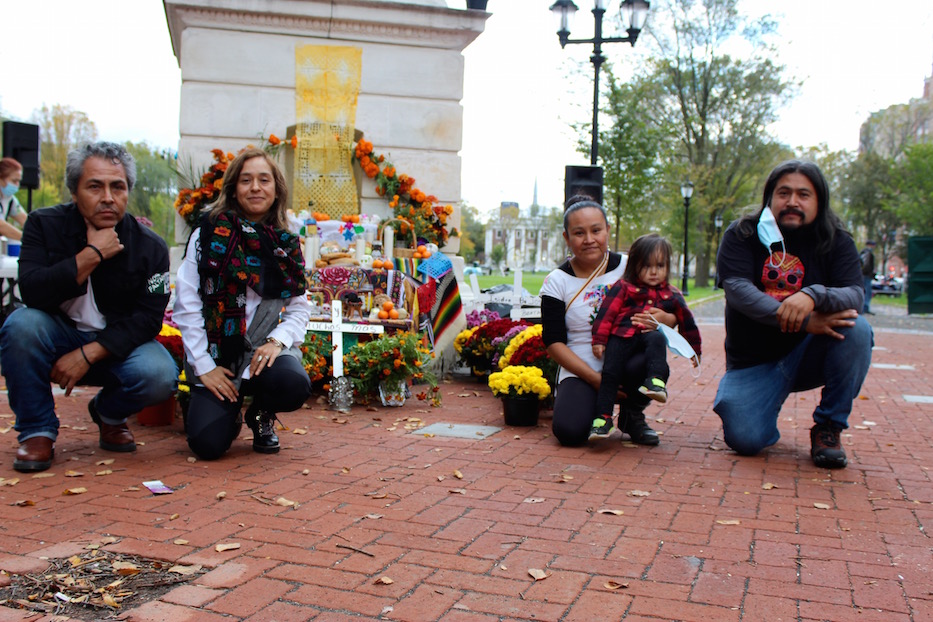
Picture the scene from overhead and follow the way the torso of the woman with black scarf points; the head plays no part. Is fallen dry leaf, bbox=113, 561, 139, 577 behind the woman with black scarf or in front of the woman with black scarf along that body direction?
in front

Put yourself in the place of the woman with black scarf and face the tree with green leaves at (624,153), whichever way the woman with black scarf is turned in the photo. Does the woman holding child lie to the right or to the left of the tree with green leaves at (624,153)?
right

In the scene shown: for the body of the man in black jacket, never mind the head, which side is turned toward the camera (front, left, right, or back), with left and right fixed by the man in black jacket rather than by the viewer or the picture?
front

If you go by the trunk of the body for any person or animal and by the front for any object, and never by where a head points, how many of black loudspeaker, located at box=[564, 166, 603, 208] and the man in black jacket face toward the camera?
2

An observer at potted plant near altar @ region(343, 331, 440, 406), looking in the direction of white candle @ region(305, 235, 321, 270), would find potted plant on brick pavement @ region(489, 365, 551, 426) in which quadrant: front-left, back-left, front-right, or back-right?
back-right

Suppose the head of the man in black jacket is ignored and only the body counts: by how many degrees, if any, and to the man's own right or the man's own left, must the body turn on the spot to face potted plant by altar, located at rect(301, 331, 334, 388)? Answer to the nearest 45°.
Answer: approximately 135° to the man's own left

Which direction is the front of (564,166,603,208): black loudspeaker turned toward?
toward the camera

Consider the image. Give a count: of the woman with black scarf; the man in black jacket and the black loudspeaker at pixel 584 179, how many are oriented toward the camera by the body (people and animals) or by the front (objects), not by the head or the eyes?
3
